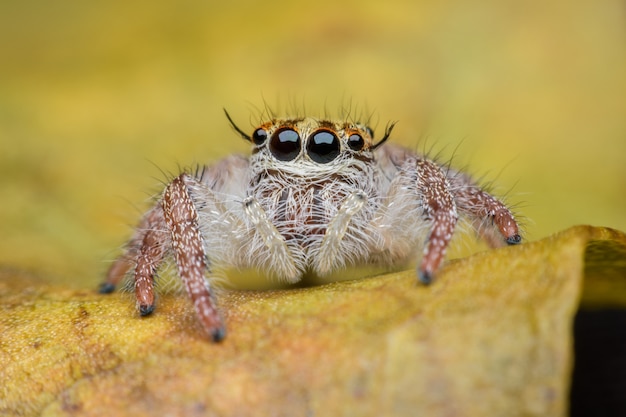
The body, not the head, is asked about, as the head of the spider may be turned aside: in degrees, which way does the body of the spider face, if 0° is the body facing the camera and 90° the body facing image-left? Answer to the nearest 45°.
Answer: approximately 0°
